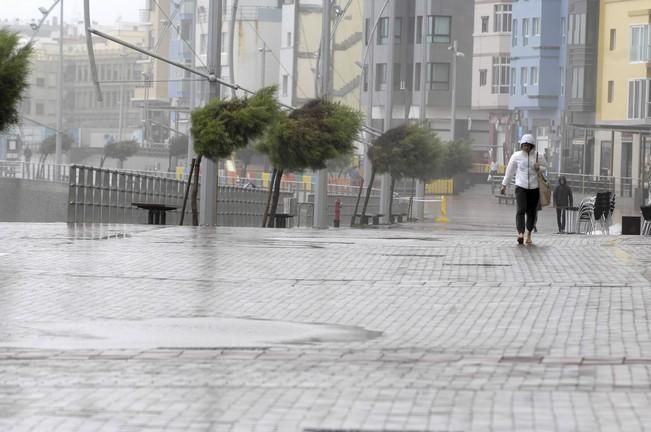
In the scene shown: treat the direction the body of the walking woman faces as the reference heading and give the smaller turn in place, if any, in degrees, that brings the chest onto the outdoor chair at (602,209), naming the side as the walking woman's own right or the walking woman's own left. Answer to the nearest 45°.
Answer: approximately 180°

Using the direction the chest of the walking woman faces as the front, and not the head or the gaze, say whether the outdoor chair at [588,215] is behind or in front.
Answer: behind

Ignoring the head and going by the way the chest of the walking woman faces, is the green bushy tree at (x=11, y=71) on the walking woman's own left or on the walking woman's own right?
on the walking woman's own right

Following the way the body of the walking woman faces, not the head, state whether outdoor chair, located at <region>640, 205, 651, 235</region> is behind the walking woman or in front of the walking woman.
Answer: behind

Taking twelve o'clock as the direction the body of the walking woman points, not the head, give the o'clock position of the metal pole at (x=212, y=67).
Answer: The metal pole is roughly at 5 o'clock from the walking woman.

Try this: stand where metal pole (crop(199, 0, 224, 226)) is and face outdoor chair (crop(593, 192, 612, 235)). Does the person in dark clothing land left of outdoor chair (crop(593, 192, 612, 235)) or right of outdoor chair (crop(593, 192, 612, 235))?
left

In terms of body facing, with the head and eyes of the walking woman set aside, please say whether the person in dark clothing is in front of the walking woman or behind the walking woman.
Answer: behind

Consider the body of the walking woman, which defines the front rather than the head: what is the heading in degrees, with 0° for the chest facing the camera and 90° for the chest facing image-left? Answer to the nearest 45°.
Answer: approximately 0°
